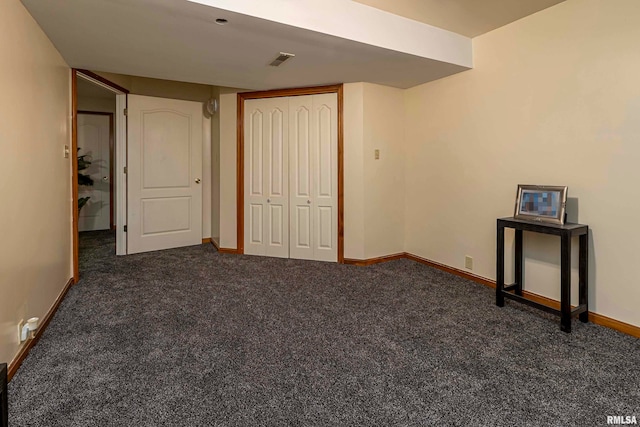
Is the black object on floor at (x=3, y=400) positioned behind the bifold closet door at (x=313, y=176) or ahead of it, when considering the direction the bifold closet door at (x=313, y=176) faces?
ahead

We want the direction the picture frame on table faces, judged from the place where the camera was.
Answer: facing the viewer and to the left of the viewer

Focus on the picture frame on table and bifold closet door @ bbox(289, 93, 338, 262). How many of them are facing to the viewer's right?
0

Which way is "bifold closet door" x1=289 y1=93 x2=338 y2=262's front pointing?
toward the camera

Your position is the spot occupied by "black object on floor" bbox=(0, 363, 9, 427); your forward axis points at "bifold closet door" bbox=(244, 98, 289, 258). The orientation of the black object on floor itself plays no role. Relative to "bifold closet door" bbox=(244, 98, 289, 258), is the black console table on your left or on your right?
right
